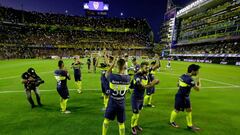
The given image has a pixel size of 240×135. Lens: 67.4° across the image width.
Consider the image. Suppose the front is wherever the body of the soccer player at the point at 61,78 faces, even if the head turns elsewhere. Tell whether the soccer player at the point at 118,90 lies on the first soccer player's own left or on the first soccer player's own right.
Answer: on the first soccer player's own right

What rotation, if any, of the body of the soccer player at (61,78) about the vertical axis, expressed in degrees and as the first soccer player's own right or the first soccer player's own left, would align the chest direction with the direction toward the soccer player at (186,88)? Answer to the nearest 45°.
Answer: approximately 90° to the first soccer player's own right

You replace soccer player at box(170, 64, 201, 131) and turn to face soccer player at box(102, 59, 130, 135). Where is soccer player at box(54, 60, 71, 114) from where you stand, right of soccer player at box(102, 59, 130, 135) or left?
right

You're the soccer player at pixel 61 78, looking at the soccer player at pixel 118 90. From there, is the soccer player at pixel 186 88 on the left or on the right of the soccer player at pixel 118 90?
left

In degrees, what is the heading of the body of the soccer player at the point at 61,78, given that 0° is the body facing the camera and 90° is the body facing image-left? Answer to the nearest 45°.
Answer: approximately 225°
